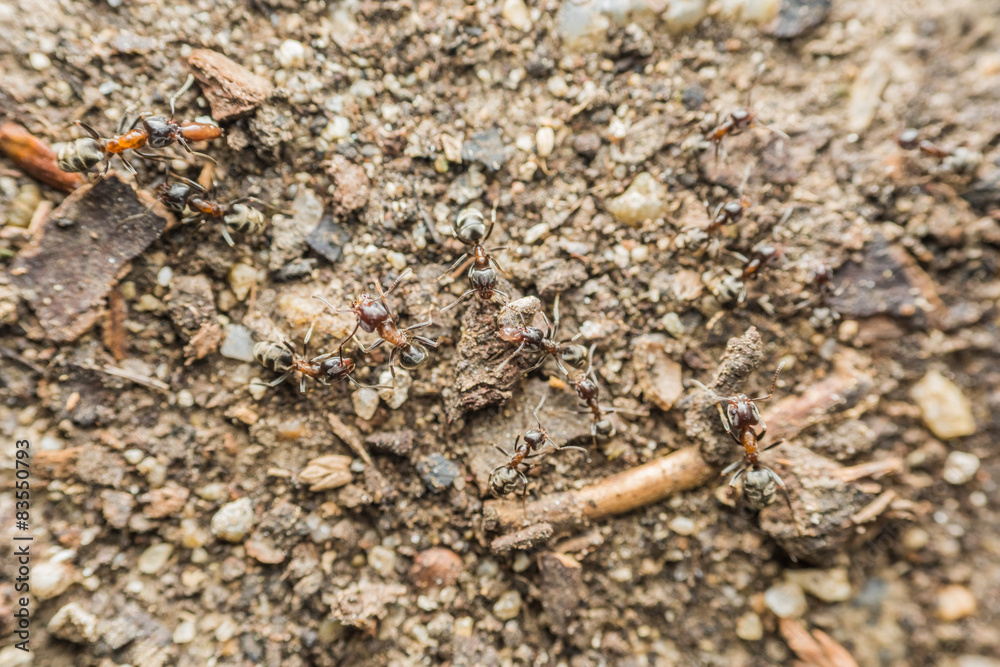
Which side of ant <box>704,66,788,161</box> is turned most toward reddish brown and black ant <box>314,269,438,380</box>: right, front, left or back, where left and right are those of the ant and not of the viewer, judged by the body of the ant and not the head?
back

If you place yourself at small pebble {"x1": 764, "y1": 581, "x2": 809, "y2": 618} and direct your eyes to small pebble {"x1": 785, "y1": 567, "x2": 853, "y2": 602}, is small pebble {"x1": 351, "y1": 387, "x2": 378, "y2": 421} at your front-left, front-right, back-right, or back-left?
back-left

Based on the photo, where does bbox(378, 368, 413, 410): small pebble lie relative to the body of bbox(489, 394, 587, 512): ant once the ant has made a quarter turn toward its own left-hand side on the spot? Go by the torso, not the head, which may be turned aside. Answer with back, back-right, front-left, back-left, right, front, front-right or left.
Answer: front-left

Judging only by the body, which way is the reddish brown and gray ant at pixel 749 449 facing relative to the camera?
away from the camera

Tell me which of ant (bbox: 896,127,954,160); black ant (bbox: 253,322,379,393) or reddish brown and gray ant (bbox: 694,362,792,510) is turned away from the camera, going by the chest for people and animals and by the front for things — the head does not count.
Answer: reddish brown and gray ant (bbox: 694,362,792,510)

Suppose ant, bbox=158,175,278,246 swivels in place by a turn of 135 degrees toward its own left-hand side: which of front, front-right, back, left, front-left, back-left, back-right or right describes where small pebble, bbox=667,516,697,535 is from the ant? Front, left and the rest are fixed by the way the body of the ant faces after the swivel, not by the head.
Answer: front

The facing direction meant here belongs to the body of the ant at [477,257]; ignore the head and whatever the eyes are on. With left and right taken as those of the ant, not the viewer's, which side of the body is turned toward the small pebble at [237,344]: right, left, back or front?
right

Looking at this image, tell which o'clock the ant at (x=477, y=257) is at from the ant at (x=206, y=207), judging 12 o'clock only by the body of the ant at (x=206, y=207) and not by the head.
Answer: the ant at (x=477, y=257) is roughly at 7 o'clock from the ant at (x=206, y=207).

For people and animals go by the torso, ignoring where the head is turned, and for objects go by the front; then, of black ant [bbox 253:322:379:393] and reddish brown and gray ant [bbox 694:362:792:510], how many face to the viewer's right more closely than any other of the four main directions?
1

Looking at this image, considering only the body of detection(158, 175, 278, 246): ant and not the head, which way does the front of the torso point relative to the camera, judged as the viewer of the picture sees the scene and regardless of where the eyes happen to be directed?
to the viewer's left

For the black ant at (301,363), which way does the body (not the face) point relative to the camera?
to the viewer's right
